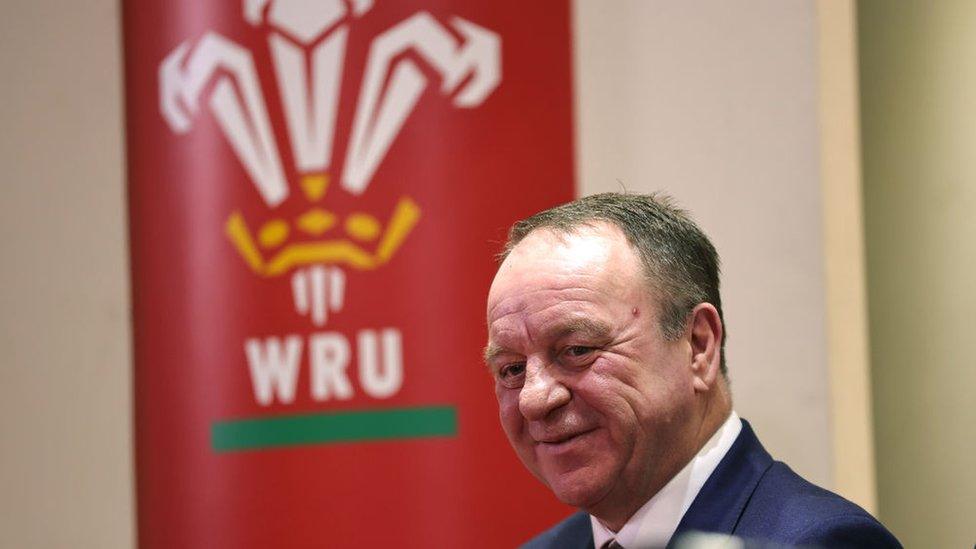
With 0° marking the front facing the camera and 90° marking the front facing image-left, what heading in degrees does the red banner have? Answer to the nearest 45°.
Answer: approximately 0°

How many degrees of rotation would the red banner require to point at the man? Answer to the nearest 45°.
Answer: approximately 45° to its left

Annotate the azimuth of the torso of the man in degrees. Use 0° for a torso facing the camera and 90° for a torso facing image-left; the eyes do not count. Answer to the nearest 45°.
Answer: approximately 45°

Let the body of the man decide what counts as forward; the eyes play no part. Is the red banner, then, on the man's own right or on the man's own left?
on the man's own right
